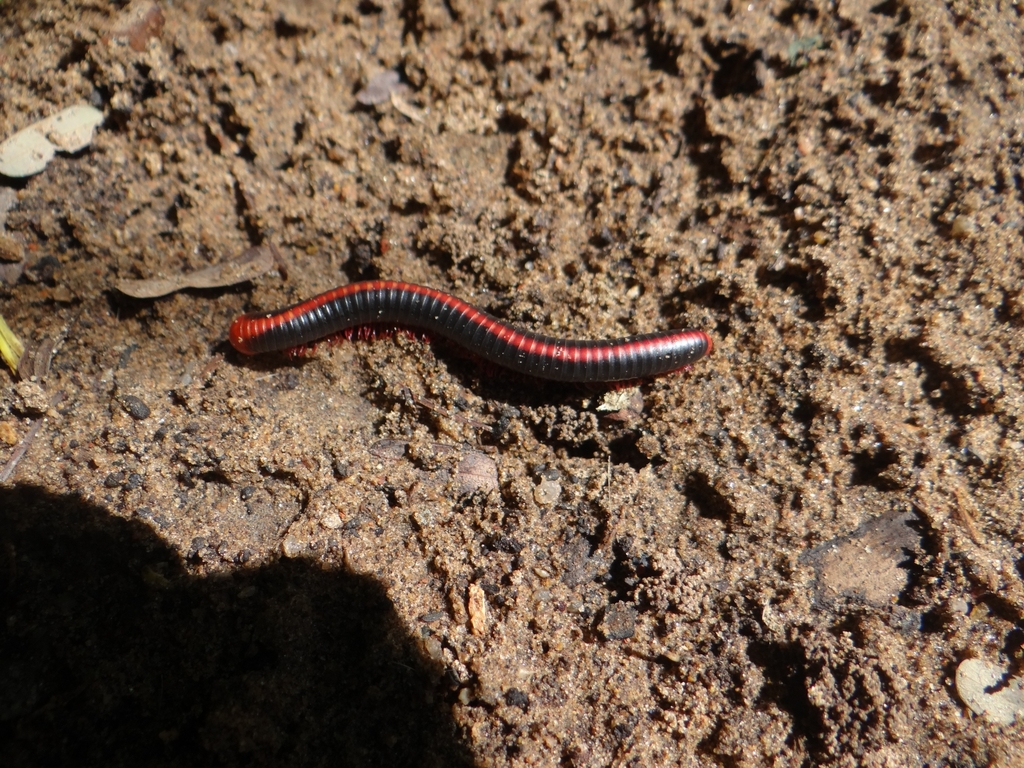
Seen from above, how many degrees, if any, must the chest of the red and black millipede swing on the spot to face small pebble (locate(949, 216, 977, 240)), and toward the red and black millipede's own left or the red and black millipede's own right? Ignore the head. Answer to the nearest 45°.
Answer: approximately 135° to the red and black millipede's own left

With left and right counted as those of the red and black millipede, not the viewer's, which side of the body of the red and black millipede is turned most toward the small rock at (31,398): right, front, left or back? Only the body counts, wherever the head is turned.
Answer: front

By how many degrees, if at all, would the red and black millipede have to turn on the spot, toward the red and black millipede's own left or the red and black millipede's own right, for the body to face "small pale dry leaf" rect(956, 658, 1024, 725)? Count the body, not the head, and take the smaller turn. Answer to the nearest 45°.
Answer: approximately 180°

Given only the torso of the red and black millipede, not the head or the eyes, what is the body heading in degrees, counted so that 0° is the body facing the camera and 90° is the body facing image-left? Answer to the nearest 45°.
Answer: approximately 90°

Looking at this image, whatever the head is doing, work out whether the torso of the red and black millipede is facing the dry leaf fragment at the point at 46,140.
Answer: yes

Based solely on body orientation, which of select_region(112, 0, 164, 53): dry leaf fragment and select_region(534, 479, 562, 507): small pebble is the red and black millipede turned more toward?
the dry leaf fragment
